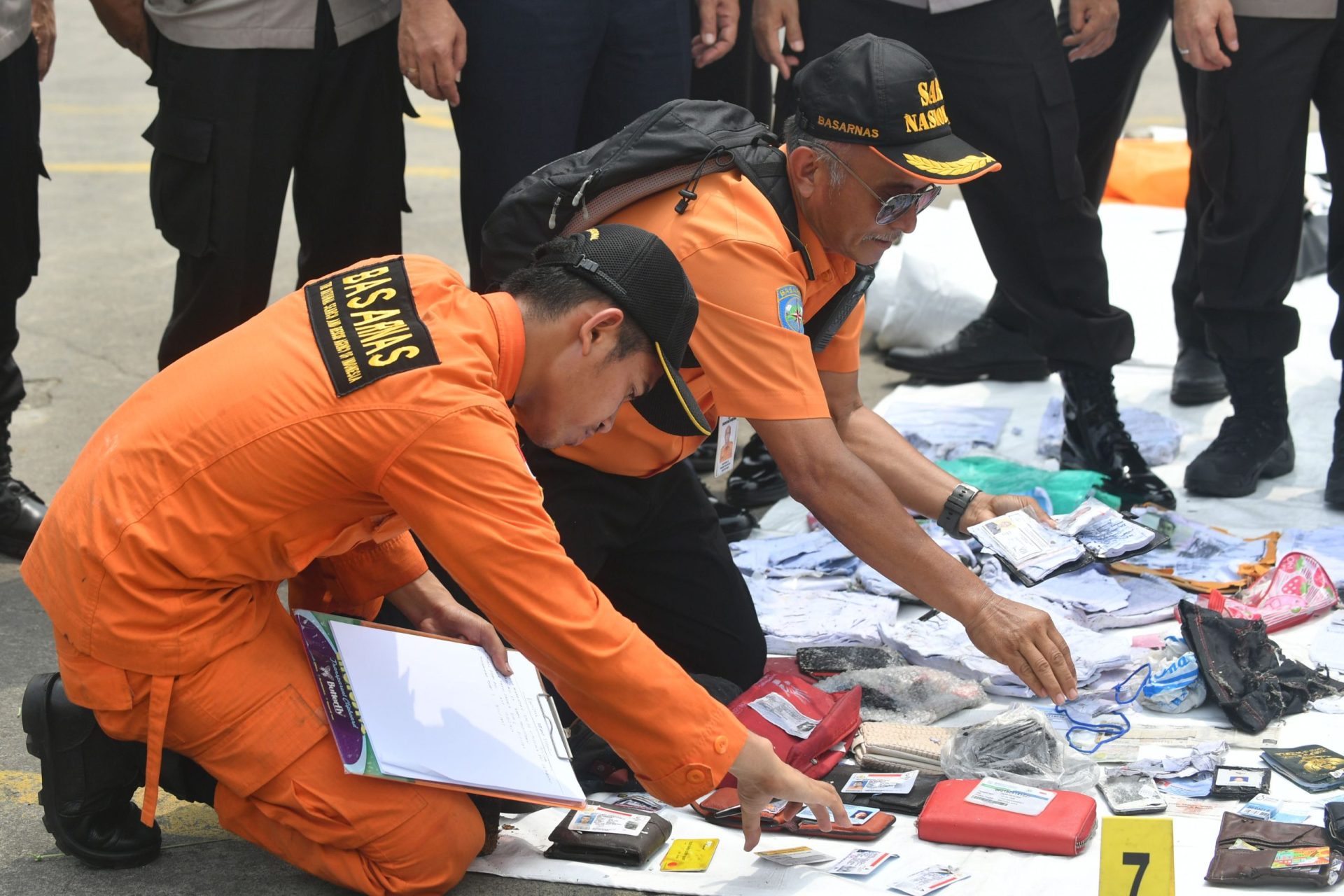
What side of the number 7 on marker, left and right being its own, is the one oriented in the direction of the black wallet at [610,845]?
right

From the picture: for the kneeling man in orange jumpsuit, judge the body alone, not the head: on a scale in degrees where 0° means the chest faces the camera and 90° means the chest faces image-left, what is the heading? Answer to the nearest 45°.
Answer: approximately 270°

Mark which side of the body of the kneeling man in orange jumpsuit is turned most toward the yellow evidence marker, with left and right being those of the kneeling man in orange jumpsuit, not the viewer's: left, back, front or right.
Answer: front

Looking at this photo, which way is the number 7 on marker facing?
toward the camera

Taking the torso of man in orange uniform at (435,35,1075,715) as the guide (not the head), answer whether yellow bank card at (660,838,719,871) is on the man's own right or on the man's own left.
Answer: on the man's own right

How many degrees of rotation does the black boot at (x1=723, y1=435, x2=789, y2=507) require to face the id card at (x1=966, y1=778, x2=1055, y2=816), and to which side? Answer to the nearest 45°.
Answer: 0° — it already faces it

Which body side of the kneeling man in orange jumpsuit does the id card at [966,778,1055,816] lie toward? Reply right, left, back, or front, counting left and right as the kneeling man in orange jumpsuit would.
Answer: front

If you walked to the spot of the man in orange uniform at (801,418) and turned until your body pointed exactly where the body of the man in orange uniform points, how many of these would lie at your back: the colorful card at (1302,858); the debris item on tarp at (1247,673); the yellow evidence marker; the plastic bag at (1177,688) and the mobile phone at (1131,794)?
0

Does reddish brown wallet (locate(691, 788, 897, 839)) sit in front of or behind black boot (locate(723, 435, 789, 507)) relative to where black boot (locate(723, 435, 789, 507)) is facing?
in front

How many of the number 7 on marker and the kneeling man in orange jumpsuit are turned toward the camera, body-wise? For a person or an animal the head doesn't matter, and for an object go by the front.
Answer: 1

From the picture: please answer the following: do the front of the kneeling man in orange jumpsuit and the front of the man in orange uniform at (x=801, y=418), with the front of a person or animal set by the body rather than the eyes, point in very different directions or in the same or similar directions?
same or similar directions

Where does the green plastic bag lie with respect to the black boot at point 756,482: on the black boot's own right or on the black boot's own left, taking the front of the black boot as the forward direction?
on the black boot's own left

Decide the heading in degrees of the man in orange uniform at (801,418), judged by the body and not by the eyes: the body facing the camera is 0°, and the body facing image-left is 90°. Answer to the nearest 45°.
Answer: approximately 270°

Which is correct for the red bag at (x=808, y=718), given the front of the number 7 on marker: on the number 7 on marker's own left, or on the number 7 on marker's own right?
on the number 7 on marker's own right

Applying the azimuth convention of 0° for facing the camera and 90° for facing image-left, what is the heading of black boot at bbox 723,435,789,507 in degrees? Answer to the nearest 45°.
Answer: approximately 0°
